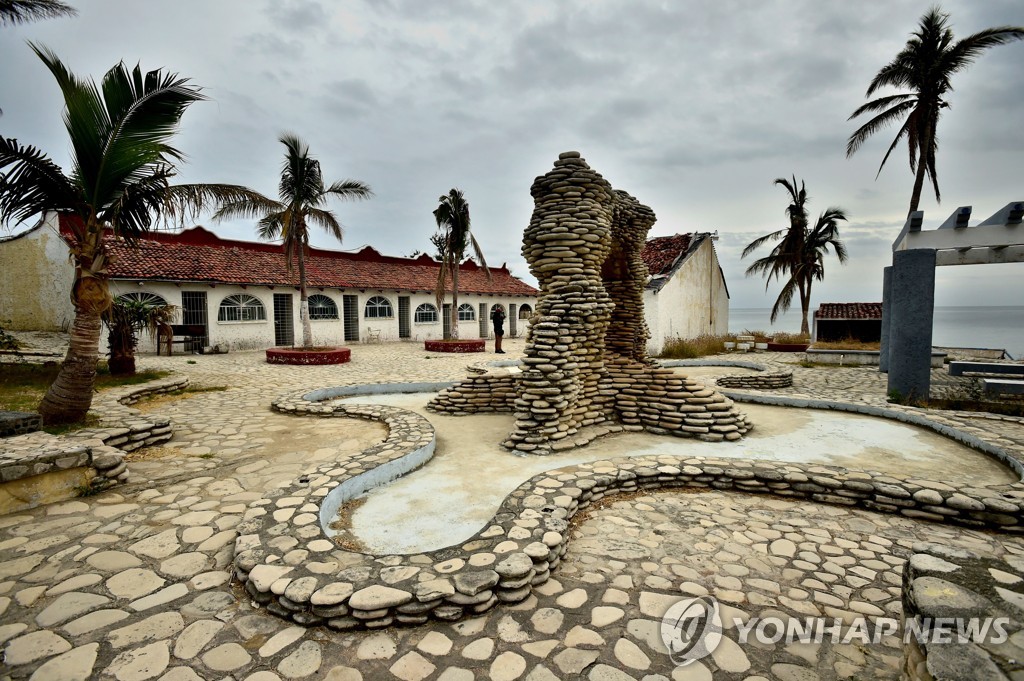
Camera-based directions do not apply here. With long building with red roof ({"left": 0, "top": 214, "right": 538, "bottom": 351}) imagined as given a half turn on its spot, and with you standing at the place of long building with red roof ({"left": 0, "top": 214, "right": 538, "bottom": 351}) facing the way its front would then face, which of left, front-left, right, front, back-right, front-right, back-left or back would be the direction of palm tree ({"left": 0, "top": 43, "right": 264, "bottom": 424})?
back-left

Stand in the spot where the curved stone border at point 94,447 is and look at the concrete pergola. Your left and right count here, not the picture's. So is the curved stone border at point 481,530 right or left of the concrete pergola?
right

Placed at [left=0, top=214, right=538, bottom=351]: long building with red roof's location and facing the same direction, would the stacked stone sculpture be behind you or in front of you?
in front

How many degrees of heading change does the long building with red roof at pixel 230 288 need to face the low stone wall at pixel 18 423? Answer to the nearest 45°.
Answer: approximately 45° to its right

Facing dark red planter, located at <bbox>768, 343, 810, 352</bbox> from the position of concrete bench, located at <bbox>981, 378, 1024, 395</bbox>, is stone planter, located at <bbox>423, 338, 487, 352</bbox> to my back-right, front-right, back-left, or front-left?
front-left

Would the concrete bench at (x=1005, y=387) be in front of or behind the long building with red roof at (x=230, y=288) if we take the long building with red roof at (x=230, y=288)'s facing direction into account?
in front

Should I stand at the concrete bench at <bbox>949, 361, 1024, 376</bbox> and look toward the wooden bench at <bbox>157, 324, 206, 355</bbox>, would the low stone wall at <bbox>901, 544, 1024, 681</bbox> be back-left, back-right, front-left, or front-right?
front-left

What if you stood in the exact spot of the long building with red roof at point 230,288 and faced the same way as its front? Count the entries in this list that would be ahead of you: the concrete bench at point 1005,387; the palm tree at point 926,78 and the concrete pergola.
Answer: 3
